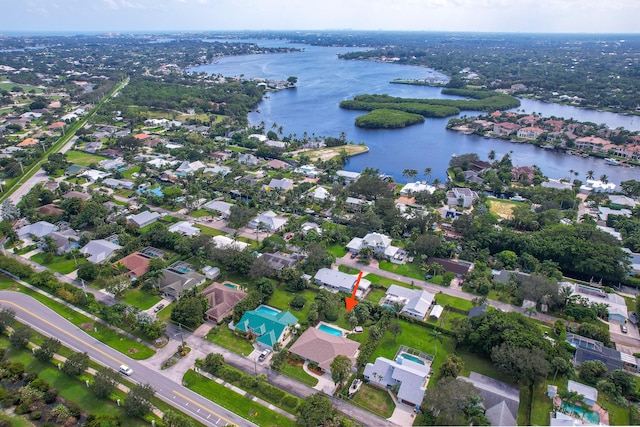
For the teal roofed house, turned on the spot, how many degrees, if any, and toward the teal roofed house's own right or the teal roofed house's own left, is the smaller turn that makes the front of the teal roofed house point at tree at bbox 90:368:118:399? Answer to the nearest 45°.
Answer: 0° — it already faces it

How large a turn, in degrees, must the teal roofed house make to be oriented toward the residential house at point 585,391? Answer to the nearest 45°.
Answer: approximately 90° to its left

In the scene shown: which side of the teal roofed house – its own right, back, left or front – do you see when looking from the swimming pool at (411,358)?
left

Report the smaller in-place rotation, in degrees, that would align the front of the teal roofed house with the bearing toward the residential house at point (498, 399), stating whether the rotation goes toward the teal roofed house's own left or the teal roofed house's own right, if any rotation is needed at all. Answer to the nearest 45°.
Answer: approximately 90° to the teal roofed house's own left

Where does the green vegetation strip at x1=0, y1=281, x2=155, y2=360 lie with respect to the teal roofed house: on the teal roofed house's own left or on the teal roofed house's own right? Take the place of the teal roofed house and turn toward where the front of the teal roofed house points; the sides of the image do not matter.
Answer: on the teal roofed house's own right

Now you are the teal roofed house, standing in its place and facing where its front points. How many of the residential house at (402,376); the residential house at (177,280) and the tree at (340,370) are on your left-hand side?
2

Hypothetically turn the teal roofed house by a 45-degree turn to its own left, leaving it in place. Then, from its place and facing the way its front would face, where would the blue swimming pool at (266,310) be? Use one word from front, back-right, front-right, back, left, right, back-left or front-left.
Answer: back

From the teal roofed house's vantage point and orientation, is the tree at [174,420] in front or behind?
in front

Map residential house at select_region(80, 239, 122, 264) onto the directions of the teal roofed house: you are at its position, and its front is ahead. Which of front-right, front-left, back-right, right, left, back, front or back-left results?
right

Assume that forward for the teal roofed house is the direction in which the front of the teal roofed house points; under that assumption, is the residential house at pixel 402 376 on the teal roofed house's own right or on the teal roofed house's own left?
on the teal roofed house's own left

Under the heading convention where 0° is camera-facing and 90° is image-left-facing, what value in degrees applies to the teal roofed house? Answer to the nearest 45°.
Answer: approximately 45°

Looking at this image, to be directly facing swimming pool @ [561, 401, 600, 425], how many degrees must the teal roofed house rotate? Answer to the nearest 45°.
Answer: approximately 90° to its left

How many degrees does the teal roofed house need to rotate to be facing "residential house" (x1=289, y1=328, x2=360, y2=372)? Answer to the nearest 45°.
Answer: approximately 90° to its left

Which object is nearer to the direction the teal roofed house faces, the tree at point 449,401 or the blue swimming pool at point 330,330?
the tree

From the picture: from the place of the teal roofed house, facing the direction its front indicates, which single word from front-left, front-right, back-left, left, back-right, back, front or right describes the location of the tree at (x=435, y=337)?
back-left
